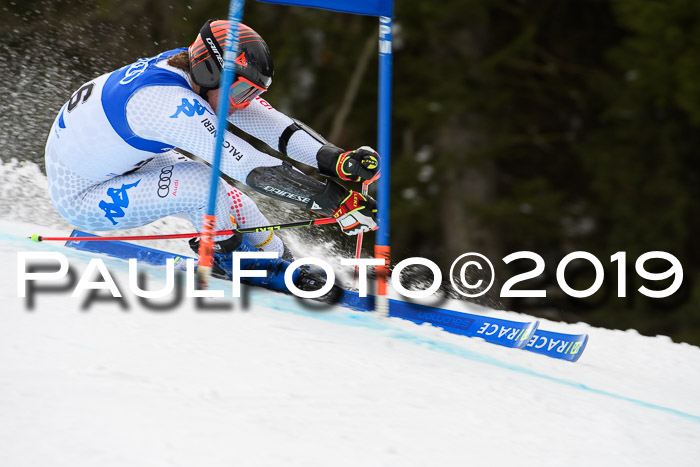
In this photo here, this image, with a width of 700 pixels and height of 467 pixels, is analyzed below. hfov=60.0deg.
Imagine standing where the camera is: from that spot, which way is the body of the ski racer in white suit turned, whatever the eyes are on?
to the viewer's right

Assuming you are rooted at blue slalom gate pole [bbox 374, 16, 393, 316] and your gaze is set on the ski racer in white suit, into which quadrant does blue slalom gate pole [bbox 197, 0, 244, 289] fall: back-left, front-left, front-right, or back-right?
front-left

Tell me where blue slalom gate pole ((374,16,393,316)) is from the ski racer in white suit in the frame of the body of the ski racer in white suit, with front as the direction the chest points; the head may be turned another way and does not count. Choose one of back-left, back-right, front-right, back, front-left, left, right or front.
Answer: front
